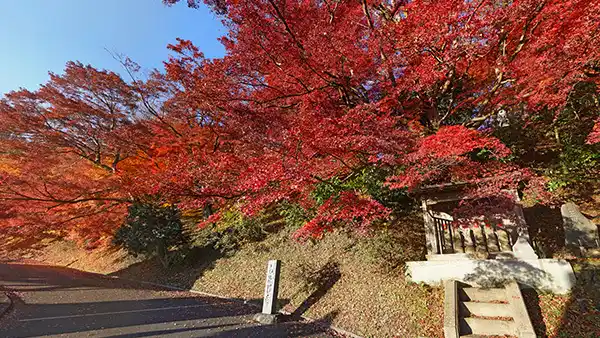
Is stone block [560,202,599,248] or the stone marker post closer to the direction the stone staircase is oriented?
the stone marker post

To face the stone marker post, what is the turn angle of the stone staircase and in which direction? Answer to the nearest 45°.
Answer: approximately 90° to its right

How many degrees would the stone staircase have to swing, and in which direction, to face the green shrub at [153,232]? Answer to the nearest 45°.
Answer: approximately 90° to its right

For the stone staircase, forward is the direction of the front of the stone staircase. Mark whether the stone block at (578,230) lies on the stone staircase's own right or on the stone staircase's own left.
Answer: on the stone staircase's own left

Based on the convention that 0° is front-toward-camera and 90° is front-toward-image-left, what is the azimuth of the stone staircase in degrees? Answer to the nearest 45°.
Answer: approximately 0°

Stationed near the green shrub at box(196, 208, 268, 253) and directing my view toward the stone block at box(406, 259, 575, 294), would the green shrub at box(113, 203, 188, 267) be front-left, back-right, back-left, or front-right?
back-right

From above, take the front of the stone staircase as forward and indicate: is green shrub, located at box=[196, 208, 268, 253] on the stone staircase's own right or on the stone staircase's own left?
on the stone staircase's own right

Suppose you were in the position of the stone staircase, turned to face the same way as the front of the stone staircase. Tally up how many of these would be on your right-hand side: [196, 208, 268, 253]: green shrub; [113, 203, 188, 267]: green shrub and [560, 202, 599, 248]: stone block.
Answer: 2

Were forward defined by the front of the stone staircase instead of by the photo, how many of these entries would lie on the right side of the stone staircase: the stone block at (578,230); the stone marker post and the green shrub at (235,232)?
2

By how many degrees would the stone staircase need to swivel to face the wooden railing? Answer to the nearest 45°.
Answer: approximately 180°

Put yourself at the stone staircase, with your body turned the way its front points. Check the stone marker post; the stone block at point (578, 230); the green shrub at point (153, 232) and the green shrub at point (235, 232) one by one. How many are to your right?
3
